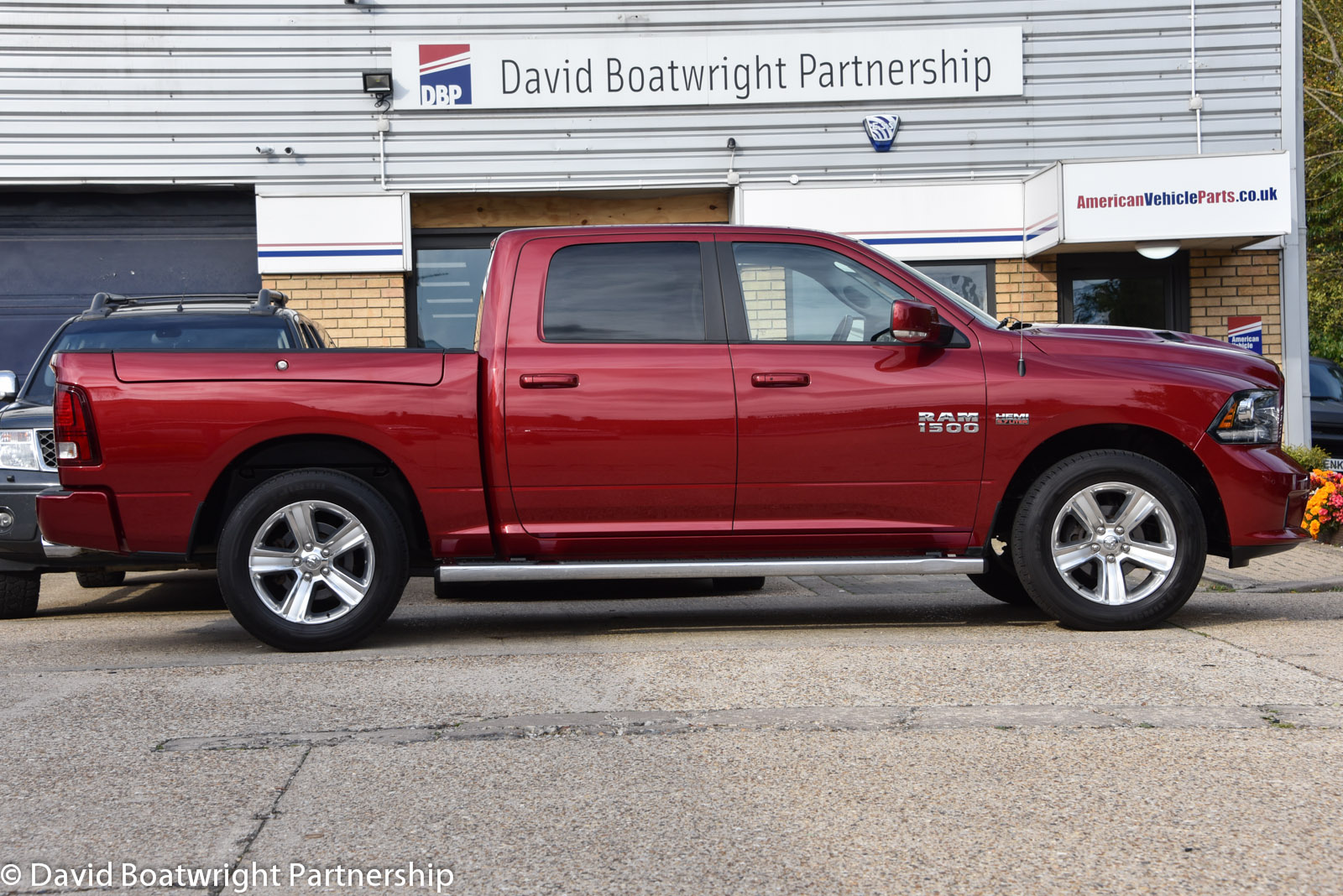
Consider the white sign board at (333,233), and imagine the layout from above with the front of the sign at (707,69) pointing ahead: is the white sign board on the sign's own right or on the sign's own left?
on the sign's own right

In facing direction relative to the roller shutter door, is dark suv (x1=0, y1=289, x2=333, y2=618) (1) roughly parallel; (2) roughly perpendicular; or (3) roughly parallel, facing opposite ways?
roughly parallel

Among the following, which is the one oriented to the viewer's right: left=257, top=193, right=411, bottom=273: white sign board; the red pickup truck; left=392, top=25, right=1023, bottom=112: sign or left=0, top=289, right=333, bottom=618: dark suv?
the red pickup truck

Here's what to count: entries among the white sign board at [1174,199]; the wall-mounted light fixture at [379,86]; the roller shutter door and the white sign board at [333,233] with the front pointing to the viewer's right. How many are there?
0

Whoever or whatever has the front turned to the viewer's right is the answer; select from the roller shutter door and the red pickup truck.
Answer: the red pickup truck

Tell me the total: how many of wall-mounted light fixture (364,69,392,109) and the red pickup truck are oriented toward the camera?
1

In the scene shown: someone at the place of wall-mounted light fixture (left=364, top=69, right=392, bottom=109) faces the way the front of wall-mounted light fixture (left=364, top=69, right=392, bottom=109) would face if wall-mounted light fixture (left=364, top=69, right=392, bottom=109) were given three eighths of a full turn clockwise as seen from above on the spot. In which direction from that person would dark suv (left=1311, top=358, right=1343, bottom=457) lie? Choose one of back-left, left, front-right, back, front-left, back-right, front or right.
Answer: back-right

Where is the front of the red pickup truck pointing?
to the viewer's right

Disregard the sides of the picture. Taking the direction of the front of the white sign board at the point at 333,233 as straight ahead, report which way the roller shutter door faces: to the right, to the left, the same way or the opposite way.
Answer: the same way

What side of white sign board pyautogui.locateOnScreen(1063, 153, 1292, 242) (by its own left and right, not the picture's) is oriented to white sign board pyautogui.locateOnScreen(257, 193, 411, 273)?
right

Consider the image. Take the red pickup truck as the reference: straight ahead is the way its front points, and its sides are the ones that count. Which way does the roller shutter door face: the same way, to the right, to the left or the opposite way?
to the right

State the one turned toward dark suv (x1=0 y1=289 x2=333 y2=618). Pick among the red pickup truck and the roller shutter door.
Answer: the roller shutter door

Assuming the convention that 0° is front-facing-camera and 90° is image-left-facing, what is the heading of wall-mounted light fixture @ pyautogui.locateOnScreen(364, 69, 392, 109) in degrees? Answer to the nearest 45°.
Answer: approximately 0°

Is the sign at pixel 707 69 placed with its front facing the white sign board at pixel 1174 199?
no

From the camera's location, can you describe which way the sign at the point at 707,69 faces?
facing the viewer

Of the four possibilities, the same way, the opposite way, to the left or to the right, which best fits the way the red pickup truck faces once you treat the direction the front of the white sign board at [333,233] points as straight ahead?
to the left

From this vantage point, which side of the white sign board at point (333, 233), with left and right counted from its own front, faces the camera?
front
